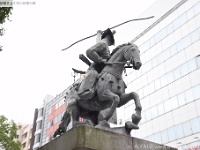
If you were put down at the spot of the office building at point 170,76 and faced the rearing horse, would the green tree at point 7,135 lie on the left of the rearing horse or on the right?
right

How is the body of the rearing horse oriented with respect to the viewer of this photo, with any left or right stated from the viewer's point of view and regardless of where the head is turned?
facing the viewer and to the right of the viewer

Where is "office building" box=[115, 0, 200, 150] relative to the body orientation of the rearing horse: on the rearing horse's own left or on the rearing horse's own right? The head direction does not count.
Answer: on the rearing horse's own left

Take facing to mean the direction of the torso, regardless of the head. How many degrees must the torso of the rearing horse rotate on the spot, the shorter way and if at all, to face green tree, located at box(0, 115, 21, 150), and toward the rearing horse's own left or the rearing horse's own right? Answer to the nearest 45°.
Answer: approximately 180°

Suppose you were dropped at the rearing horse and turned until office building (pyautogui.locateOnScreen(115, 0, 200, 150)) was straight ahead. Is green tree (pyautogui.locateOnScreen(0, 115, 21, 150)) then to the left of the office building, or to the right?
left

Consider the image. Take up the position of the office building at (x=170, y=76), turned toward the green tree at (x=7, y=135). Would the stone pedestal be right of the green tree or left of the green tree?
left
